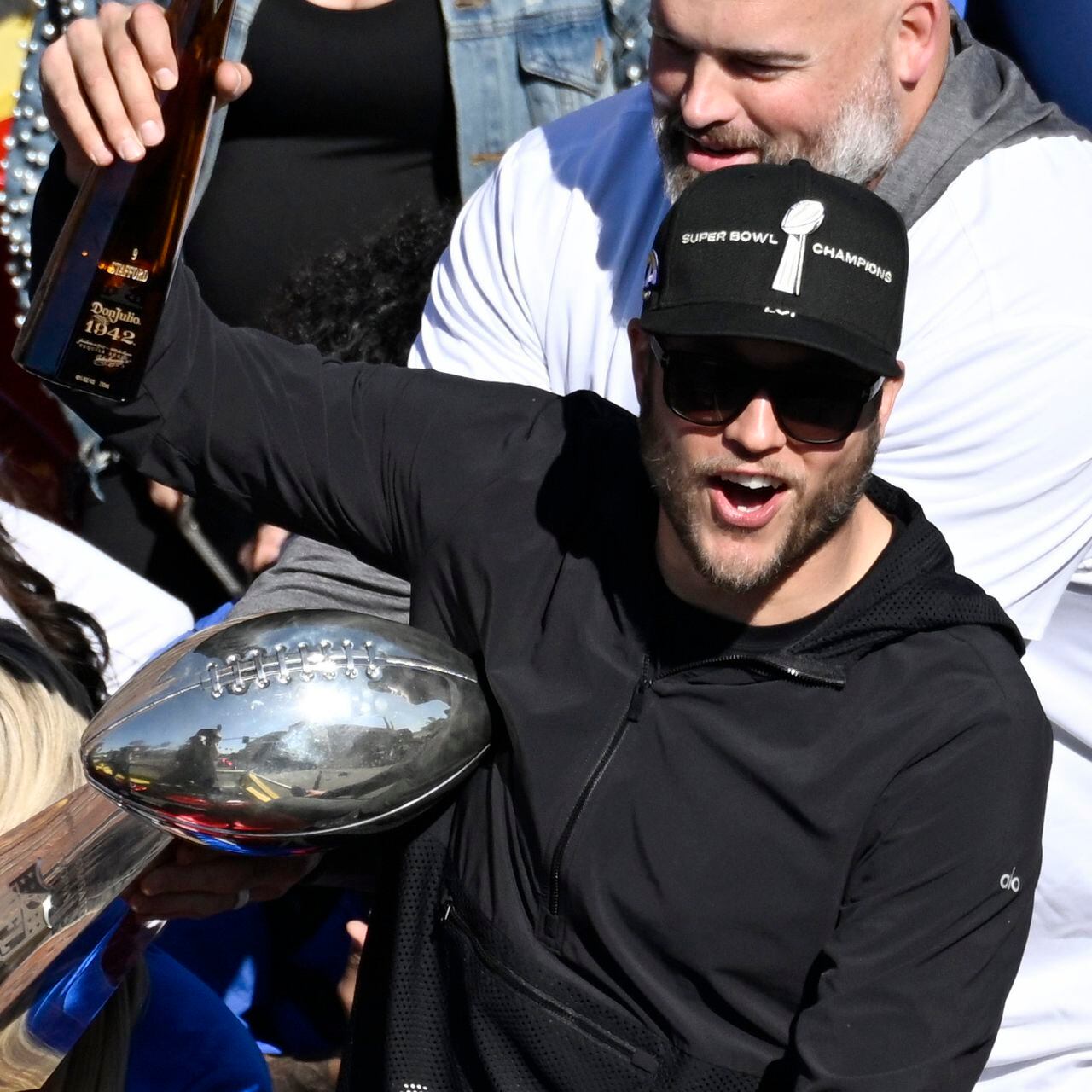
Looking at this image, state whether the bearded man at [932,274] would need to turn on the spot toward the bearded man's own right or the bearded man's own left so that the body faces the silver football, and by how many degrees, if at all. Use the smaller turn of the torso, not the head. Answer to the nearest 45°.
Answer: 0° — they already face it

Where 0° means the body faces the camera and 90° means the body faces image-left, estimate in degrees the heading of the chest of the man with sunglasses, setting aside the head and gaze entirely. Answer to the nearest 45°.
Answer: approximately 45°

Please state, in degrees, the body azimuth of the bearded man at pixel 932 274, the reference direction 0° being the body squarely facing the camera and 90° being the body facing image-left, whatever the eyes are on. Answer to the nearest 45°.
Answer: approximately 45°
